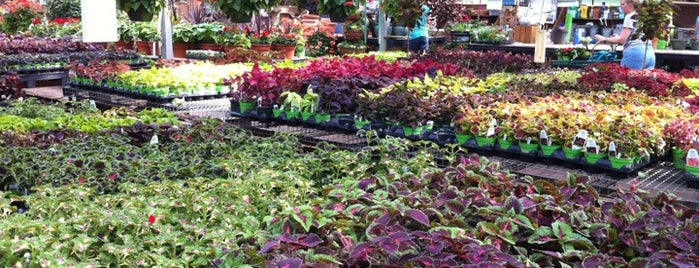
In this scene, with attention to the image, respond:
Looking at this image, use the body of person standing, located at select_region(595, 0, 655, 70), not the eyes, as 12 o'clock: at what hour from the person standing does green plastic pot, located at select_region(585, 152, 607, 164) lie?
The green plastic pot is roughly at 9 o'clock from the person standing.

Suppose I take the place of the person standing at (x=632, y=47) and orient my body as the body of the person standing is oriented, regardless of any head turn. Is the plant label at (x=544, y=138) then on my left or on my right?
on my left

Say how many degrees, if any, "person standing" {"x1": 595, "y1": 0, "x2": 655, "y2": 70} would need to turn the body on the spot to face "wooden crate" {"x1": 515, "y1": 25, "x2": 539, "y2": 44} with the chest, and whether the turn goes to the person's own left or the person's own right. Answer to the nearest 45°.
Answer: approximately 45° to the person's own right

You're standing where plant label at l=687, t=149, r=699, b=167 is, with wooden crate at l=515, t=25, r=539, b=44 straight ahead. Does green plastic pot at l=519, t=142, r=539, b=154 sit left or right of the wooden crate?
left

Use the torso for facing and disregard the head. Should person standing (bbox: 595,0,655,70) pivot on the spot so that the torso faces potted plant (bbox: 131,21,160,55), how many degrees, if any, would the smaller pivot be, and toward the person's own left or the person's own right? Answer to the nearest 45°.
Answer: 0° — they already face it

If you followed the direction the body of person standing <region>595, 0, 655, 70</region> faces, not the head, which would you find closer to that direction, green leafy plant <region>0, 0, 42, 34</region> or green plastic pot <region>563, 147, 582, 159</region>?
the green leafy plant

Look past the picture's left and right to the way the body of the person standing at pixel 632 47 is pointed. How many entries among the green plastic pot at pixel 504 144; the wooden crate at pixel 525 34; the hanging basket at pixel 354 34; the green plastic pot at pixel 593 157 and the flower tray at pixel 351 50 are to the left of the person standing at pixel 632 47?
2

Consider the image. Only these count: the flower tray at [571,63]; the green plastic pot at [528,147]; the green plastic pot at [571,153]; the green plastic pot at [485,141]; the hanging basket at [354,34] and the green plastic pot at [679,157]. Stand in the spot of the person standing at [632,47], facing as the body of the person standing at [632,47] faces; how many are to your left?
4

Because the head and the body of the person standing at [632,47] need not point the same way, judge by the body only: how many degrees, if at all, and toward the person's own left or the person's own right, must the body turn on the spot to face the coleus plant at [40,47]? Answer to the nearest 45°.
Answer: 0° — they already face it

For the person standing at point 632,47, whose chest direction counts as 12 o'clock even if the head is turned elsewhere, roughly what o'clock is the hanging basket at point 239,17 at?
The hanging basket is roughly at 11 o'clock from the person standing.

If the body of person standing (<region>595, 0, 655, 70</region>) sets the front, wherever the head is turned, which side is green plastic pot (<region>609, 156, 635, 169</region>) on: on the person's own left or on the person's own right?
on the person's own left

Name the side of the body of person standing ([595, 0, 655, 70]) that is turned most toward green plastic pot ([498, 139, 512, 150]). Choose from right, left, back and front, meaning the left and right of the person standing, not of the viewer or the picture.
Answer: left

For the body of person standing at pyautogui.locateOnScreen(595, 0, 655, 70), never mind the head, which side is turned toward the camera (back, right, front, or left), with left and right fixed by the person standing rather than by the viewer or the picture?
left
